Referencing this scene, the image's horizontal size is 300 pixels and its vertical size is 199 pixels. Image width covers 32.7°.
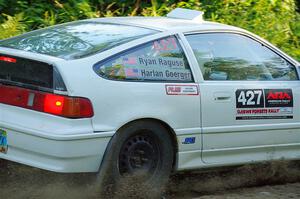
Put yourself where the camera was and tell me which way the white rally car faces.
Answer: facing away from the viewer and to the right of the viewer
